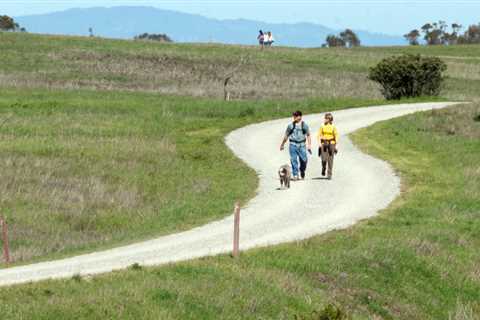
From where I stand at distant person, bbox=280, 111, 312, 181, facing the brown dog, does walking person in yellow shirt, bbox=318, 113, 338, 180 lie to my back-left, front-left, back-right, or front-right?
back-left

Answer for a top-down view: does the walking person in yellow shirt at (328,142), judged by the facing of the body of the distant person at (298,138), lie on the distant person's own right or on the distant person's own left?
on the distant person's own left

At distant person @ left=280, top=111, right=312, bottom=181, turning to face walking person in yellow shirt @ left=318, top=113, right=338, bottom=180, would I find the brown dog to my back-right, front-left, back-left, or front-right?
back-right

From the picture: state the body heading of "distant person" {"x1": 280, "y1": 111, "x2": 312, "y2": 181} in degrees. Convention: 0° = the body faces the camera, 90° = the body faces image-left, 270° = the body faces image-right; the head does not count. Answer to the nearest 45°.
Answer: approximately 0°
